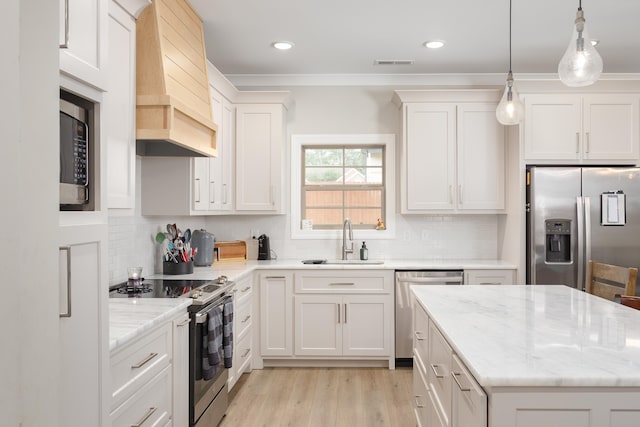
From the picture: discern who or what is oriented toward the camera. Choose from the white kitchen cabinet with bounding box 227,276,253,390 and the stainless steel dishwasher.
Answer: the stainless steel dishwasher

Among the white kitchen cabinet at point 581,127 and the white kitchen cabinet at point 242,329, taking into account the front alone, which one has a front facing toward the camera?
the white kitchen cabinet at point 581,127

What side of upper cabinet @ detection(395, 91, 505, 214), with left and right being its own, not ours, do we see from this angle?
front

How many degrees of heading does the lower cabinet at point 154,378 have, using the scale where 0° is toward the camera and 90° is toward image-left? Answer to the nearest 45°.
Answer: approximately 315°

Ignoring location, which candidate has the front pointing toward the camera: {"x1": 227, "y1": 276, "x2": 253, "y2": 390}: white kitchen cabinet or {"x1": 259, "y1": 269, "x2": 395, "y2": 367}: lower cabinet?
the lower cabinet

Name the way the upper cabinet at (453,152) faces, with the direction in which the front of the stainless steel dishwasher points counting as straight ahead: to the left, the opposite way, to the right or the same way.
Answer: the same way

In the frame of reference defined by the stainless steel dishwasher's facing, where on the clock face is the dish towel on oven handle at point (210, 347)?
The dish towel on oven handle is roughly at 1 o'clock from the stainless steel dishwasher.

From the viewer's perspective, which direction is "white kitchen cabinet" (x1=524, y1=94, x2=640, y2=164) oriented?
toward the camera

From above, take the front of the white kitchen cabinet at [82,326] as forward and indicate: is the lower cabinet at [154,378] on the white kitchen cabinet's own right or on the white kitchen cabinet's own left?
on the white kitchen cabinet's own left

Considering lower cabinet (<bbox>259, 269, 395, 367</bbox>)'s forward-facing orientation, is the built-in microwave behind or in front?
in front

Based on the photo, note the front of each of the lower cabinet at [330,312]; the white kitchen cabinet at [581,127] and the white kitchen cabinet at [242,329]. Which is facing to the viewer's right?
the white kitchen cabinet at [242,329]

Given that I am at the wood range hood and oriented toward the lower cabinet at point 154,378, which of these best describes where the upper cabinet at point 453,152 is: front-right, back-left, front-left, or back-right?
back-left

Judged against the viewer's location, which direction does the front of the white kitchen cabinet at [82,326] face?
facing the viewer and to the right of the viewer

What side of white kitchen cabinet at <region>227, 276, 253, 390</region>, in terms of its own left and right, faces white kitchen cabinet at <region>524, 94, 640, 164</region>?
front

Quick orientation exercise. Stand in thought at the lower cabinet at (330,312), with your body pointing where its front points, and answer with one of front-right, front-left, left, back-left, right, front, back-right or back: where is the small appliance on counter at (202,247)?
right

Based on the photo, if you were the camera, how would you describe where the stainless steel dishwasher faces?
facing the viewer

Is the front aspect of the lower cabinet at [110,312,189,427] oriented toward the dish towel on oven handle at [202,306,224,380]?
no
